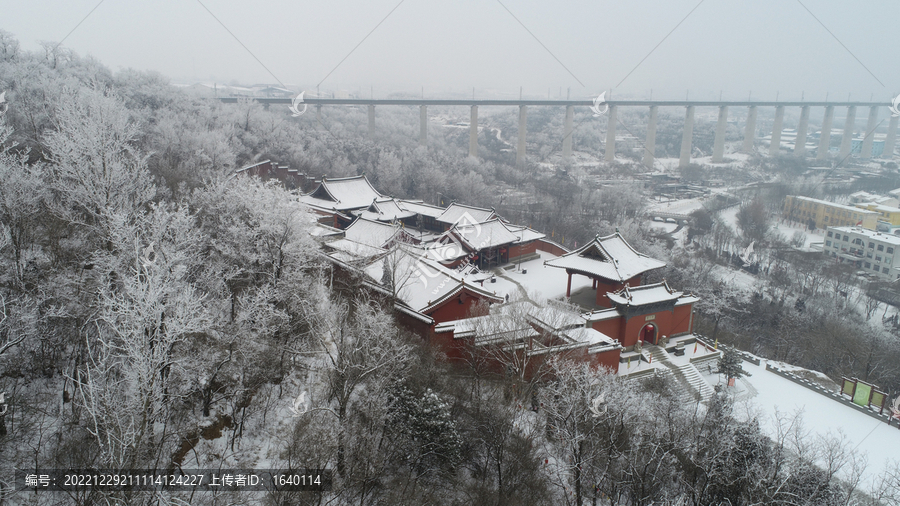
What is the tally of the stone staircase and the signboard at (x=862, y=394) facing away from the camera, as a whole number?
0

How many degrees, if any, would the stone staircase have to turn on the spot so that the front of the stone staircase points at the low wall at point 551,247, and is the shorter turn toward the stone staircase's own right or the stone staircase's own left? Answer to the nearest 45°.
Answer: approximately 180°

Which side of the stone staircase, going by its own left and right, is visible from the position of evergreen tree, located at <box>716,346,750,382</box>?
left

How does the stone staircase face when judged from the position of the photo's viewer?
facing the viewer and to the right of the viewer

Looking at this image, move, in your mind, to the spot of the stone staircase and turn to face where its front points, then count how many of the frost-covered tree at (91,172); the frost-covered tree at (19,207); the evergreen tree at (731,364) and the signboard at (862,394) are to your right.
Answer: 2

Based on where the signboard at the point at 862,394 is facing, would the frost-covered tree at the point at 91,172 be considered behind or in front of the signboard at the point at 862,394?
in front

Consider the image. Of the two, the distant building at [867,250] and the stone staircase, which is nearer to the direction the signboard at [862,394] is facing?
the stone staircase

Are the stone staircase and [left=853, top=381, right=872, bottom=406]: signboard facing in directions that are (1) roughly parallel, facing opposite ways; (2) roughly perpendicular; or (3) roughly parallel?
roughly perpendicular

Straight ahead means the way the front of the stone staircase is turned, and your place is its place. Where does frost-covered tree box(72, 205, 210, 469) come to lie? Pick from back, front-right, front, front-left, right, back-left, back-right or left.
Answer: right

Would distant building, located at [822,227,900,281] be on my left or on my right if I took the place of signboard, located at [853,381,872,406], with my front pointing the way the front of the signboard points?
on my right

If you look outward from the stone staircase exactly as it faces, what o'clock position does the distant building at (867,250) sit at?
The distant building is roughly at 8 o'clock from the stone staircase.

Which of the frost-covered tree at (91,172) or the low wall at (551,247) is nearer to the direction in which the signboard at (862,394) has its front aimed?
the frost-covered tree
